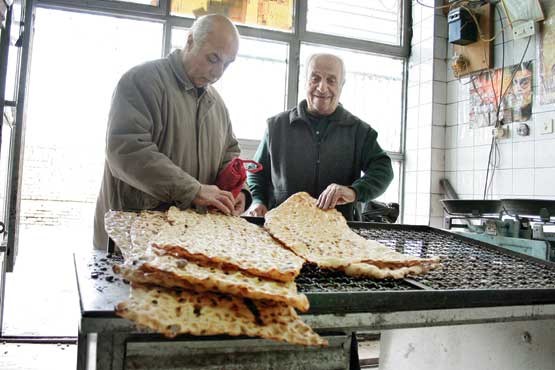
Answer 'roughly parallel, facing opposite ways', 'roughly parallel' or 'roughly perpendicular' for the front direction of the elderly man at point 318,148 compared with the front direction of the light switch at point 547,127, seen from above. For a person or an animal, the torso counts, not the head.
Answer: roughly perpendicular

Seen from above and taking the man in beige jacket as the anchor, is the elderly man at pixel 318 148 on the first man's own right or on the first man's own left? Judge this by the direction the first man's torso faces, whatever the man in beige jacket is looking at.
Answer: on the first man's own left

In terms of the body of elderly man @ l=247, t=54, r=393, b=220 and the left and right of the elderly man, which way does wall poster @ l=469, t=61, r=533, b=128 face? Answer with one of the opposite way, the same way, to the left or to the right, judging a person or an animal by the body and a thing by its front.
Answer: to the right

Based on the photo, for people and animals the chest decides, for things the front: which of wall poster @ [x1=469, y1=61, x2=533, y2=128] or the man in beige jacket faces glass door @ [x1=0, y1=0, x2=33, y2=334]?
the wall poster

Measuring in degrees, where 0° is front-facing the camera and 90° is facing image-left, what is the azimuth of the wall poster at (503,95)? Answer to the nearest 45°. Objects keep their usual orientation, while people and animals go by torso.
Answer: approximately 45°

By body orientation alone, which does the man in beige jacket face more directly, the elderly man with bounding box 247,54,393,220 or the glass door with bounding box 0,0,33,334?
the elderly man

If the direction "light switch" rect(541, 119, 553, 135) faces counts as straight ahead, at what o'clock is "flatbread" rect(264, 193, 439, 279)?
The flatbread is roughly at 11 o'clock from the light switch.

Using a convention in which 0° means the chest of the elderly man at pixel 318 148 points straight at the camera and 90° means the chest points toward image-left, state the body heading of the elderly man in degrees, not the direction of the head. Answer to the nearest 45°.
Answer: approximately 0°

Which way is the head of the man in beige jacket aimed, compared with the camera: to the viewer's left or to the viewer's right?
to the viewer's right

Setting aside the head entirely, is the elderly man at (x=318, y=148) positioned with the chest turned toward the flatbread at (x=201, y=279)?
yes
